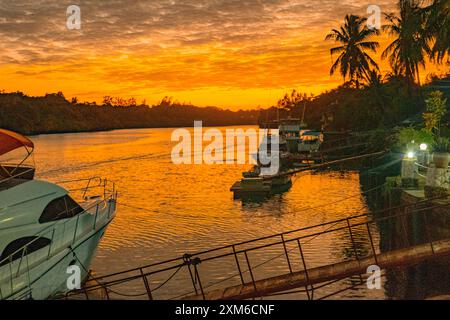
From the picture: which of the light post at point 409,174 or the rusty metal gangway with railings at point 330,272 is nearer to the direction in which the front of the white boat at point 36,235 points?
the light post

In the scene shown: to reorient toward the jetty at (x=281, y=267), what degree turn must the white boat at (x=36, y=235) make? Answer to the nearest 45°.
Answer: approximately 45° to its right

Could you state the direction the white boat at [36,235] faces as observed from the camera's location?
facing away from the viewer and to the right of the viewer

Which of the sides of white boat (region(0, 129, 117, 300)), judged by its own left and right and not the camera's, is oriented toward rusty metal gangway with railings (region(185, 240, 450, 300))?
right
